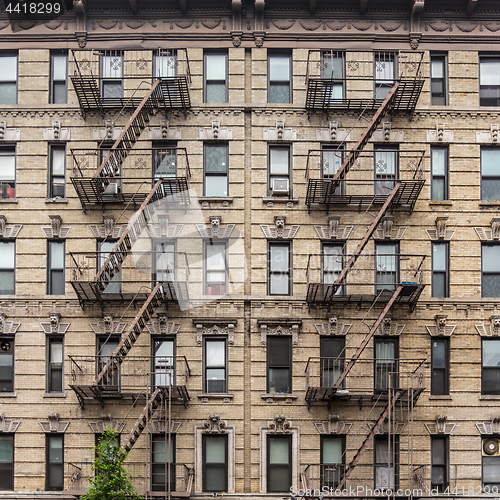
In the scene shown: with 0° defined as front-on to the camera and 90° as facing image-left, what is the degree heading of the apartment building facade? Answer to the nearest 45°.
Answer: approximately 0°

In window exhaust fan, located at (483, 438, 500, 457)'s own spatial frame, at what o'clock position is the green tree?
The green tree is roughly at 2 o'clock from the window exhaust fan.

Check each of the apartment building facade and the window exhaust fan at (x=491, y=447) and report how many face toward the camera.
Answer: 2

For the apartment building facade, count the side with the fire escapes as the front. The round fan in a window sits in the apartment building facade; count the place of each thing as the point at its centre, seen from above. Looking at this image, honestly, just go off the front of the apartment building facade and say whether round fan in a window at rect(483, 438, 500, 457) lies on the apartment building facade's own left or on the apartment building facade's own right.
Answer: on the apartment building facade's own left
